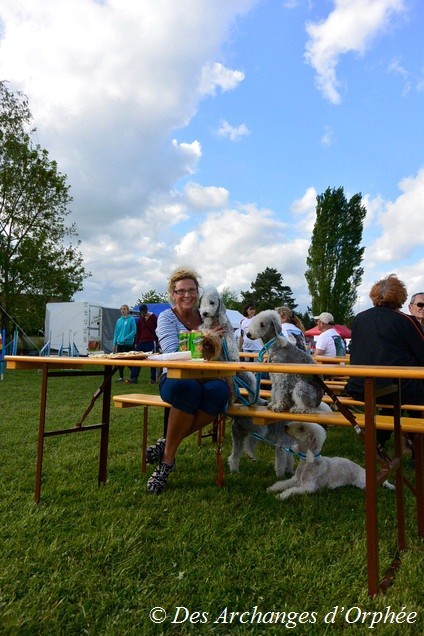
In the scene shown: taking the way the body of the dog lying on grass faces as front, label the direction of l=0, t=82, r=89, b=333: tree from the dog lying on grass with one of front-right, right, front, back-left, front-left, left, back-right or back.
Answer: front-right

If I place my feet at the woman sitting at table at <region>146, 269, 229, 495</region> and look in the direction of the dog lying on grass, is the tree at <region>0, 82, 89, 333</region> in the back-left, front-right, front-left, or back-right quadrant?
back-left

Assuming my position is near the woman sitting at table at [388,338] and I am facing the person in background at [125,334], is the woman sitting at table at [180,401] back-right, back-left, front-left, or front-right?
front-left

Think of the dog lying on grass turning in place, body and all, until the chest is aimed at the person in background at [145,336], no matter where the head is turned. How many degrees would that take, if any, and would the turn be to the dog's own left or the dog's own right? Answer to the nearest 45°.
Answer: approximately 45° to the dog's own right

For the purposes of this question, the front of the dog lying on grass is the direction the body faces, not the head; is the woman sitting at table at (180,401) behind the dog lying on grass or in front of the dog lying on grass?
in front

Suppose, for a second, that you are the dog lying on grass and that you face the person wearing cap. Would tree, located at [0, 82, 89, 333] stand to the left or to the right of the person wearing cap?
left

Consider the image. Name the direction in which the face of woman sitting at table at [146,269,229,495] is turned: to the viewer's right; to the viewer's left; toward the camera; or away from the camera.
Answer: toward the camera

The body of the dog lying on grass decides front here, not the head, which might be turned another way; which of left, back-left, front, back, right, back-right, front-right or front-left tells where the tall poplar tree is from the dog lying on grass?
right

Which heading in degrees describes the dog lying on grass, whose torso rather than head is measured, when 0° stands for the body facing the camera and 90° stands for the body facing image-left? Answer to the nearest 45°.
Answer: approximately 90°

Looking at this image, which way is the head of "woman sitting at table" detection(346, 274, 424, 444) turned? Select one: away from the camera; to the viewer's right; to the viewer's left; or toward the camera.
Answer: away from the camera
